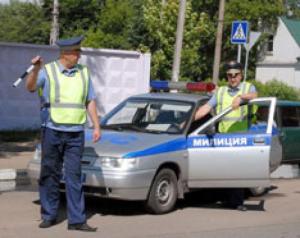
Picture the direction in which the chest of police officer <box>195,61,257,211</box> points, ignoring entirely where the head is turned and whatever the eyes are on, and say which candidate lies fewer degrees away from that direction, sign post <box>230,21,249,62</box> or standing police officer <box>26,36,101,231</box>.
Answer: the standing police officer

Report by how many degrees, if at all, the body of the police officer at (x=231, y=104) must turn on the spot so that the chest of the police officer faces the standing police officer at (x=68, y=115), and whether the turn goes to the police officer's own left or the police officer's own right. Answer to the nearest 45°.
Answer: approximately 45° to the police officer's own right

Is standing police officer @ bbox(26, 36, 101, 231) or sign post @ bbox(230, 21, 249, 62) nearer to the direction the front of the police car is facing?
the standing police officer

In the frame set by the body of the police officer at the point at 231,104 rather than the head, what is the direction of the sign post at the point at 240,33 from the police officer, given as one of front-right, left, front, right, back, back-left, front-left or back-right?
back

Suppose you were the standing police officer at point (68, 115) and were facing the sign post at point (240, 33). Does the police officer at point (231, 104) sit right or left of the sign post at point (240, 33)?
right

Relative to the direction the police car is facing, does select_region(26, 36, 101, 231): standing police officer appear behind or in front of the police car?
in front

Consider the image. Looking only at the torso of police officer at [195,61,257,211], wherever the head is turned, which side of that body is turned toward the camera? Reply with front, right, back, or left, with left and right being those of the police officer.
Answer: front

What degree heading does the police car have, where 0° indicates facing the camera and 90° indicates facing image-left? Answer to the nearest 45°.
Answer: approximately 45°
